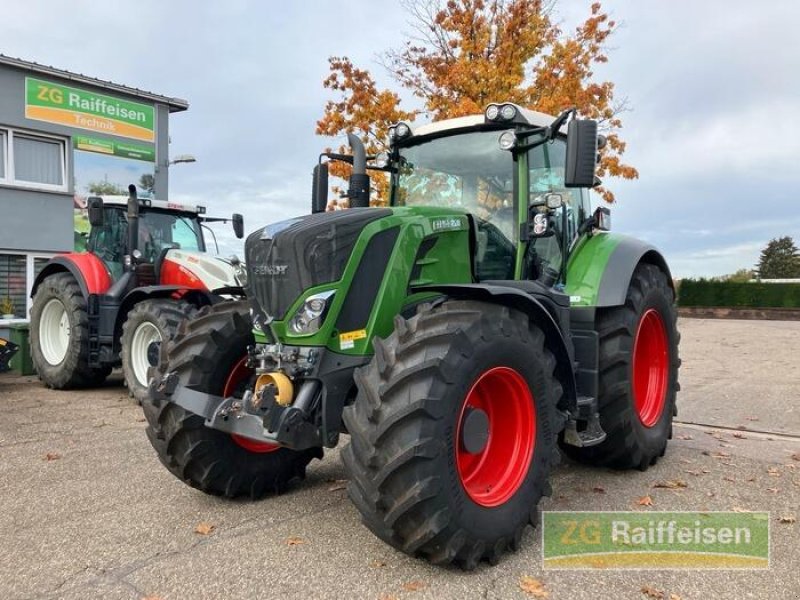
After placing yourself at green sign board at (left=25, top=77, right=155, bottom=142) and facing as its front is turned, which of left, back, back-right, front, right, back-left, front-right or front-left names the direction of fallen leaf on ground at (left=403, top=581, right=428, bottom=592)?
front-right

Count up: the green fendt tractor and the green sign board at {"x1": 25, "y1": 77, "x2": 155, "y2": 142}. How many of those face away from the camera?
0

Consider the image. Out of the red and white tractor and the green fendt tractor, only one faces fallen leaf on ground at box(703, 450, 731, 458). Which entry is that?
the red and white tractor

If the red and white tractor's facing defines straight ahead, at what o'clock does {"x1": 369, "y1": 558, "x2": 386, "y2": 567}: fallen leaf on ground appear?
The fallen leaf on ground is roughly at 1 o'clock from the red and white tractor.

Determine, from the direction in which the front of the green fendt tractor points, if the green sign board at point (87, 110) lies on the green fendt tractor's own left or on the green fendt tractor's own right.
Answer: on the green fendt tractor's own right

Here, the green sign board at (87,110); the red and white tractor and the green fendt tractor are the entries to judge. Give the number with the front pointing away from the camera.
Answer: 0

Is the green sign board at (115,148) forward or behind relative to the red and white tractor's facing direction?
behind

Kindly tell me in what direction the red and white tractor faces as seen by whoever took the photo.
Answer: facing the viewer and to the right of the viewer

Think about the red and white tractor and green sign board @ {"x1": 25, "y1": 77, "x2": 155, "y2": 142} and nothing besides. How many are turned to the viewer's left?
0

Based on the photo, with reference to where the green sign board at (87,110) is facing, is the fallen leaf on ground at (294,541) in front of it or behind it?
in front

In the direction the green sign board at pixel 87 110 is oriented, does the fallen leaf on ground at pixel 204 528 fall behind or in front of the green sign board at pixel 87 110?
in front
